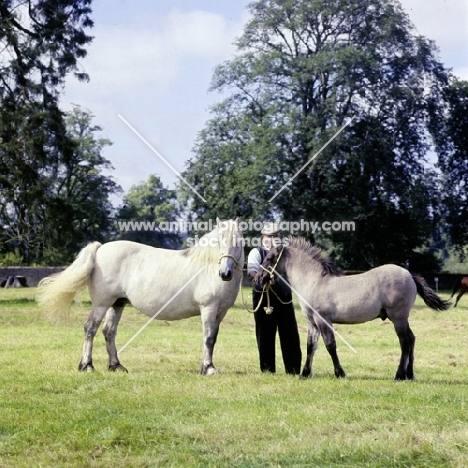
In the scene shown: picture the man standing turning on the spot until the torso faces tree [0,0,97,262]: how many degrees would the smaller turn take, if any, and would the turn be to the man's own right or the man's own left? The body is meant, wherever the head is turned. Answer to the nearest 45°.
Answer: approximately 135° to the man's own right

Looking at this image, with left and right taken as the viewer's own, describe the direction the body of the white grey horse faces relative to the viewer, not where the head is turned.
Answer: facing to the right of the viewer

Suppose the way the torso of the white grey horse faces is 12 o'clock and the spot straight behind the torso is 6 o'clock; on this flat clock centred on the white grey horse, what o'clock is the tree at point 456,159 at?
The tree is roughly at 10 o'clock from the white grey horse.

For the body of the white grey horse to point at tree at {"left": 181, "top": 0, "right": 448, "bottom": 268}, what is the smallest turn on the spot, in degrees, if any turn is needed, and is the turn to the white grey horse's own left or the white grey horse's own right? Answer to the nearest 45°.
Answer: approximately 90° to the white grey horse's own left

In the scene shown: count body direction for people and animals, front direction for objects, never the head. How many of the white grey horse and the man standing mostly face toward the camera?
1

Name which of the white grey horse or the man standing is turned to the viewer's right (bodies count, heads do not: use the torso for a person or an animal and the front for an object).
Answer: the white grey horse

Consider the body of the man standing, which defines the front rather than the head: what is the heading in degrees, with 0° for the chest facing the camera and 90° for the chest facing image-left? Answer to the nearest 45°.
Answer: approximately 0°

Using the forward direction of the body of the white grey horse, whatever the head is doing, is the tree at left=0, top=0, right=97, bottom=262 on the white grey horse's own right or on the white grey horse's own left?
on the white grey horse's own left

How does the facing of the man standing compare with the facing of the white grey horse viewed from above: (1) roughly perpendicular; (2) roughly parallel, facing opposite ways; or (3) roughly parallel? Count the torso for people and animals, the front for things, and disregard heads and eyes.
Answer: roughly perpendicular

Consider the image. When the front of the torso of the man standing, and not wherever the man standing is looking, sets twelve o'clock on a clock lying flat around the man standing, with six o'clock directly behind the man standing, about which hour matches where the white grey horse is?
The white grey horse is roughly at 3 o'clock from the man standing.

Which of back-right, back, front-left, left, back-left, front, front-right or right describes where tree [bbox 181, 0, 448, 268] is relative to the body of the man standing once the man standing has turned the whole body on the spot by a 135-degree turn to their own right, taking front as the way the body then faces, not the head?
front-right
